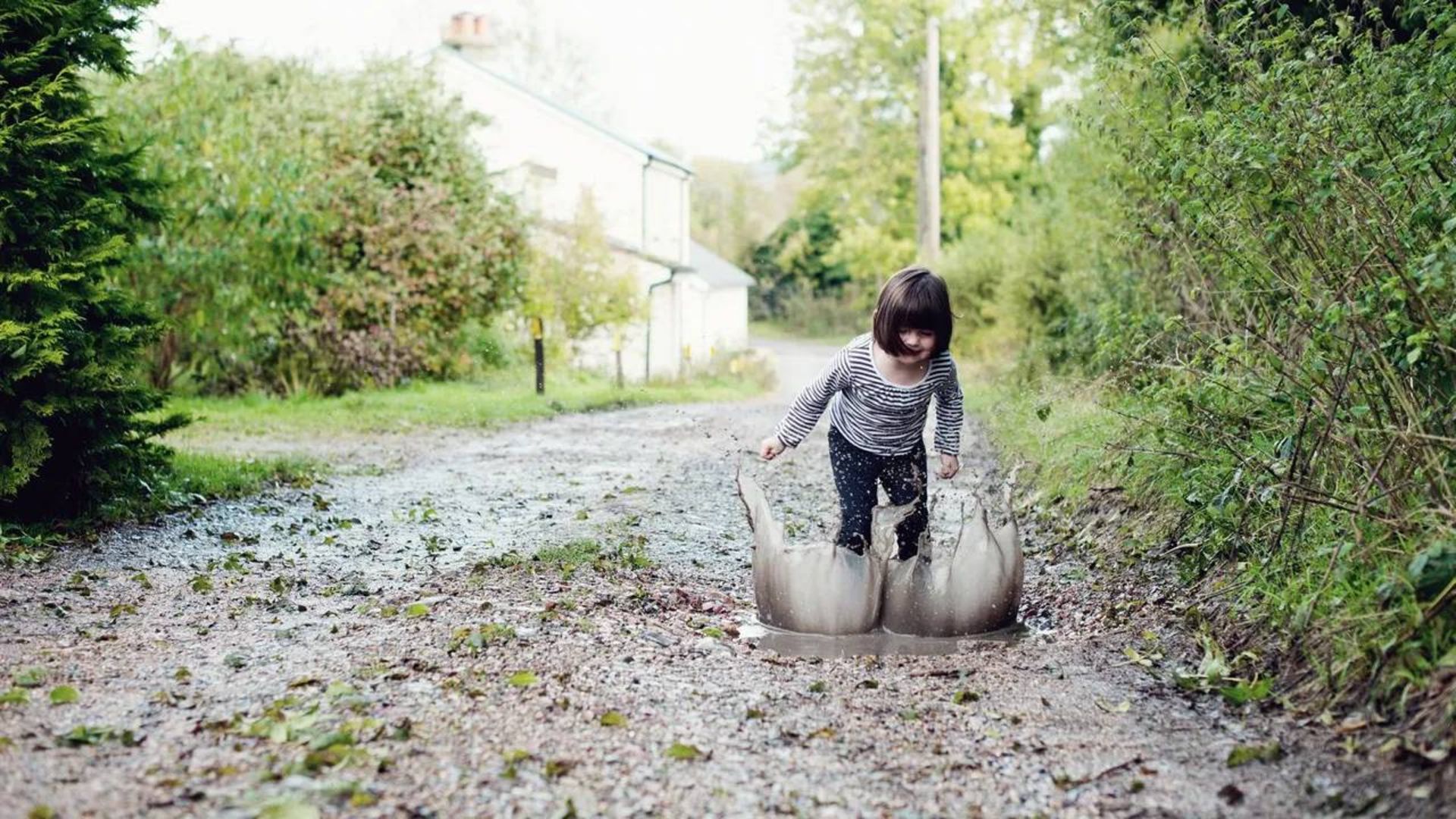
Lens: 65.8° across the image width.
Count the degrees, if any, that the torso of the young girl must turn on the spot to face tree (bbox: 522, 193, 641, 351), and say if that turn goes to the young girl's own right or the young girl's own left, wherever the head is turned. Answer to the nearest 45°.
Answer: approximately 180°

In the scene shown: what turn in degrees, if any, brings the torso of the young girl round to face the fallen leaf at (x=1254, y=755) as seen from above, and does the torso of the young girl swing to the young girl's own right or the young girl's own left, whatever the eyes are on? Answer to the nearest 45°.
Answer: approximately 45° to the young girl's own left

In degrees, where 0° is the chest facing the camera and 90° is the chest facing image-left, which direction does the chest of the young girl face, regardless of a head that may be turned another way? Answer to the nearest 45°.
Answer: approximately 0°

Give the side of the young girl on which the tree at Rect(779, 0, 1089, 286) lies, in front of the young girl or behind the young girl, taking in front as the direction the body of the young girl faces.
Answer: behind

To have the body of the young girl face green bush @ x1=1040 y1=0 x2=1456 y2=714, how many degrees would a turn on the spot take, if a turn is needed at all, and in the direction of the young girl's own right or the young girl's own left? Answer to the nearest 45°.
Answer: approximately 90° to the young girl's own left

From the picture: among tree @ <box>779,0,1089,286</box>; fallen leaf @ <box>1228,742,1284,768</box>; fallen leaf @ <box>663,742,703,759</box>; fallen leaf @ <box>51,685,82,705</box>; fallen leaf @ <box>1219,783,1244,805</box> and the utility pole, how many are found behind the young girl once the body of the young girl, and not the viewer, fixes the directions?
2

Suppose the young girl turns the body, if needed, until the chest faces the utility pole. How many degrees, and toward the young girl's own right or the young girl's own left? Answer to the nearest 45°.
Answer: approximately 180°

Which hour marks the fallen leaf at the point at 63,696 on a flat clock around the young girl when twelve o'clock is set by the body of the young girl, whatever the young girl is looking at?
The fallen leaf is roughly at 2 o'clock from the young girl.

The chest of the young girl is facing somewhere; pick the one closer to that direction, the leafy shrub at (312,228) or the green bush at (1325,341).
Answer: the green bush

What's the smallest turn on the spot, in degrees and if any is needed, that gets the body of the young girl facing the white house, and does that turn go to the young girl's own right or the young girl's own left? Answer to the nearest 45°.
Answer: approximately 180°

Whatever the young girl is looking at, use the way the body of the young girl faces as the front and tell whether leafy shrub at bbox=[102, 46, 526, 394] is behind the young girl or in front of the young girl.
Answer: behind
